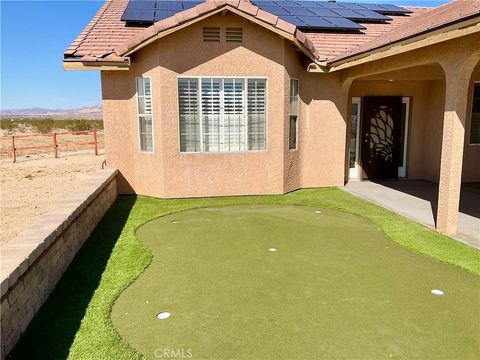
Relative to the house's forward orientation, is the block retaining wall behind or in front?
in front

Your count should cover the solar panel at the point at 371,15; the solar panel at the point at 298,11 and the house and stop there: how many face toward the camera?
3

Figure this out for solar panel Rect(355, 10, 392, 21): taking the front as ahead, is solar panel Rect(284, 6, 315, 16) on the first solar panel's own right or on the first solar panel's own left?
on the first solar panel's own right

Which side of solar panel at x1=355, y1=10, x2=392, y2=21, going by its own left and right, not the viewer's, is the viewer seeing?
front

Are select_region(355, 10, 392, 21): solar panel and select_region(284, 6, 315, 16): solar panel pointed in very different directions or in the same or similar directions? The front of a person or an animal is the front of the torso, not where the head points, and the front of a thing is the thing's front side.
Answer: same or similar directions

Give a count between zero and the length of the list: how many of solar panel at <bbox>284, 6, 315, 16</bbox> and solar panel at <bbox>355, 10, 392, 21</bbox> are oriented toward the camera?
2

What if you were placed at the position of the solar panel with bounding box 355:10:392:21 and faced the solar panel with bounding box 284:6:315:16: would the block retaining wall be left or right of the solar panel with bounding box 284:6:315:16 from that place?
left

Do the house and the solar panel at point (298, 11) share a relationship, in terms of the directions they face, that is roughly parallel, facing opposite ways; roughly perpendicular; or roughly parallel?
roughly parallel

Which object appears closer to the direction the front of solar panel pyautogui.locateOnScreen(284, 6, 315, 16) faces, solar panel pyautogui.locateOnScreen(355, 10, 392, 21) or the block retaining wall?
the block retaining wall

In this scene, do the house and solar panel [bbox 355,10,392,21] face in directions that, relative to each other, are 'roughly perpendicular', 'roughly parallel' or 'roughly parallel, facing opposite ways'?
roughly parallel

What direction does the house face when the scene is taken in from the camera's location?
facing the viewer

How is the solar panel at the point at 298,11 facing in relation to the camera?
toward the camera

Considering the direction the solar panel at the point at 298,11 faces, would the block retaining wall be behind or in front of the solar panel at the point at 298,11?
in front

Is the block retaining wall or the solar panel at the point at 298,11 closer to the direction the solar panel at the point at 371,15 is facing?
the block retaining wall

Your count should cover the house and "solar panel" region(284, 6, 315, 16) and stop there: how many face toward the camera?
2
